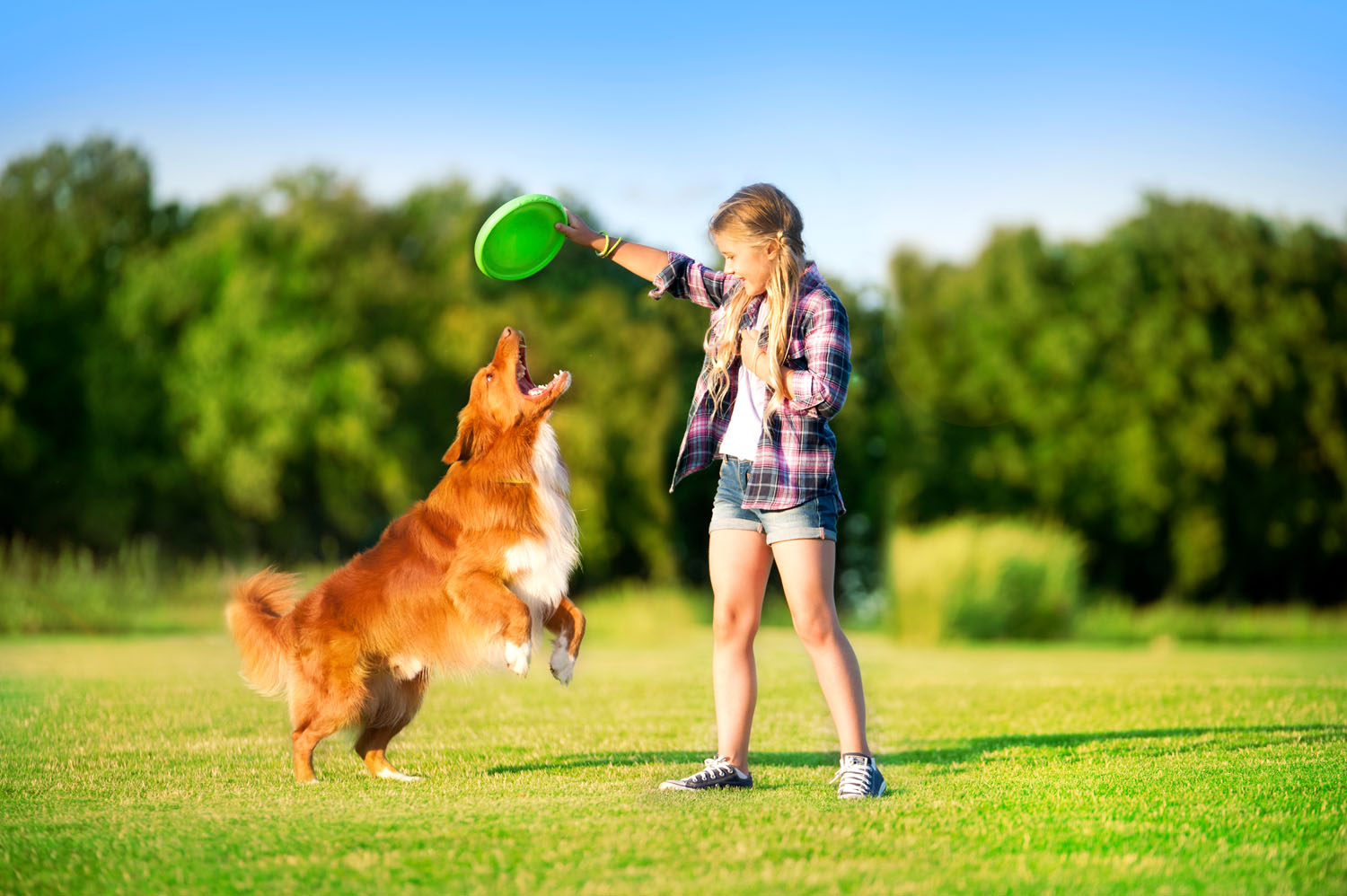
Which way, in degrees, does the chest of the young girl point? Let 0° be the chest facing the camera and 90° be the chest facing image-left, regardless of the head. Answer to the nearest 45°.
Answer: approximately 45°

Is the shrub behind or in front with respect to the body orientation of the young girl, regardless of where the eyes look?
behind
